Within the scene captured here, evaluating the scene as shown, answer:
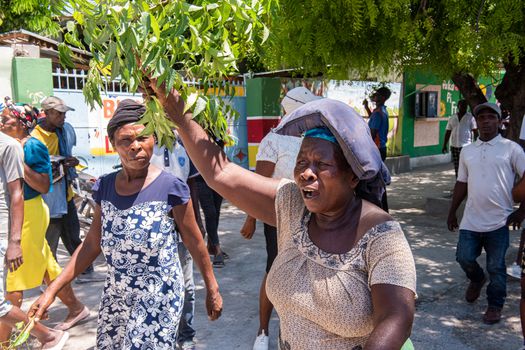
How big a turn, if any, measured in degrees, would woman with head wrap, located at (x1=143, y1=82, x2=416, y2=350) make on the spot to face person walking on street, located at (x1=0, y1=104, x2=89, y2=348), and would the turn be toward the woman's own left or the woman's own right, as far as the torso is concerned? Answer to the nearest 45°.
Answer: approximately 90° to the woman's own right

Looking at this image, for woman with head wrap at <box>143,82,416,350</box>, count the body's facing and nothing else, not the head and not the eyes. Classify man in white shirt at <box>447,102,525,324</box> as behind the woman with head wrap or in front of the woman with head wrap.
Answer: behind

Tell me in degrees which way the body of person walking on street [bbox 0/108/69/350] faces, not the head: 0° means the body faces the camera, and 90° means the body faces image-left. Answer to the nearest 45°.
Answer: approximately 270°

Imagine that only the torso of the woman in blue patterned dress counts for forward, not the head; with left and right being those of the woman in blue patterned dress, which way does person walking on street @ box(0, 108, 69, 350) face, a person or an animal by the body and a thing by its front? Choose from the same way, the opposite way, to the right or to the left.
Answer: to the right

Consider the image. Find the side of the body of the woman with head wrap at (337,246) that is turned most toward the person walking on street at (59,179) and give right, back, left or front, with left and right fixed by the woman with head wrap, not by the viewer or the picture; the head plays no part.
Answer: right

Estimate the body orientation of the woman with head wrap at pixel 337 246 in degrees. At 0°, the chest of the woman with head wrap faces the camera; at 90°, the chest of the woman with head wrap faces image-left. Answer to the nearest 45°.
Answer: approximately 45°

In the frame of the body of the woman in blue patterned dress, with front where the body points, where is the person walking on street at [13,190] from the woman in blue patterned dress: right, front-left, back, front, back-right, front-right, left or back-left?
back-right
